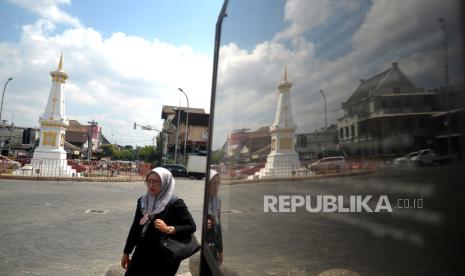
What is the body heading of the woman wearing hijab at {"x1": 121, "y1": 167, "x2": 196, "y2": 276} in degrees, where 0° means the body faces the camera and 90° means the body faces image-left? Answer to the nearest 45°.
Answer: approximately 45°

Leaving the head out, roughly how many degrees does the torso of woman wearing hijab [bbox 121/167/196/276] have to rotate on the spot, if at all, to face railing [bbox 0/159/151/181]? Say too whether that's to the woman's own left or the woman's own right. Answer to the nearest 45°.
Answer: approximately 135° to the woman's own right
